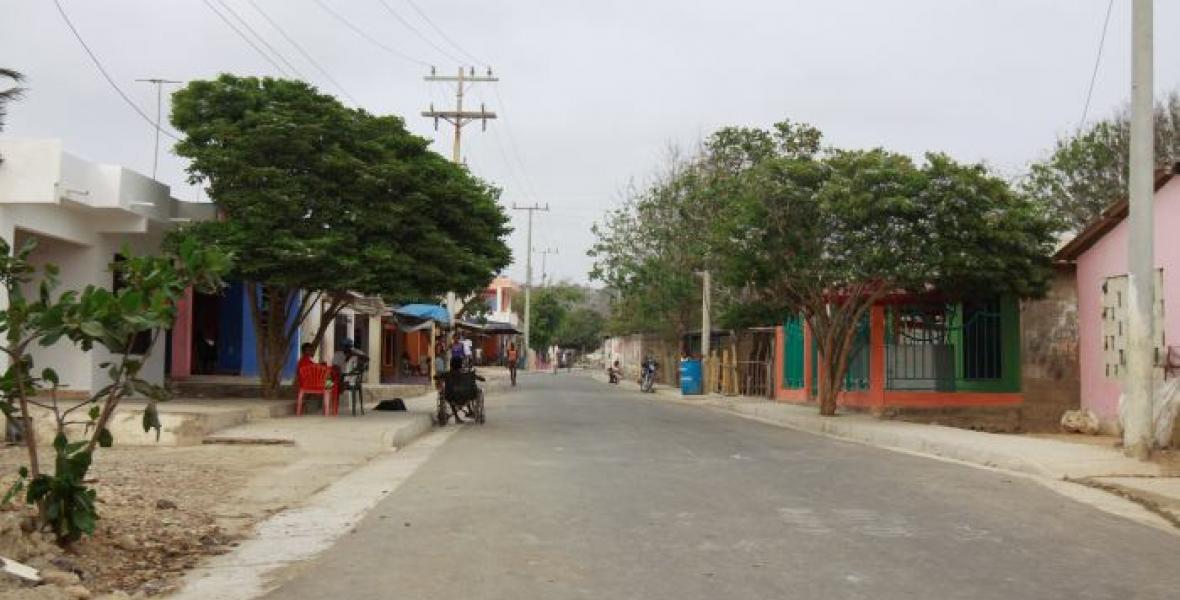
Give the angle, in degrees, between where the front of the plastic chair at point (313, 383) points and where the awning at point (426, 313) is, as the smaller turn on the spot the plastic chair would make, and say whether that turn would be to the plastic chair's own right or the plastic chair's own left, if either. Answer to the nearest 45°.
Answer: approximately 45° to the plastic chair's own left

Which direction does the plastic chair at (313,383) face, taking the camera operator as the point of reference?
facing away from the viewer and to the right of the viewer

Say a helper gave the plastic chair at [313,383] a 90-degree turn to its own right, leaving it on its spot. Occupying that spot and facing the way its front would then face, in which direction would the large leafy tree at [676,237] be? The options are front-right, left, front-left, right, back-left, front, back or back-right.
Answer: left

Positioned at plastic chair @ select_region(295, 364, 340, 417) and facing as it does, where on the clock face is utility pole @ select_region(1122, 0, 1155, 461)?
The utility pole is roughly at 3 o'clock from the plastic chair.

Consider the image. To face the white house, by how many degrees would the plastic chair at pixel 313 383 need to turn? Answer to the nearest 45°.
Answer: approximately 135° to its left

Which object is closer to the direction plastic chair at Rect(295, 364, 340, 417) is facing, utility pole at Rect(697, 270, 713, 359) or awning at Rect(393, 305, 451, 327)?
the utility pole

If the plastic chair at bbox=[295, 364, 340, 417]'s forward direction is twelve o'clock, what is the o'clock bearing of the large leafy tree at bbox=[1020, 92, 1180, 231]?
The large leafy tree is roughly at 1 o'clock from the plastic chair.

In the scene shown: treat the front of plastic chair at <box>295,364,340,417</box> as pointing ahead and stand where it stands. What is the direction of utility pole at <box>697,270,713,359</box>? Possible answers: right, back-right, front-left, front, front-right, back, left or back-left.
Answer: front

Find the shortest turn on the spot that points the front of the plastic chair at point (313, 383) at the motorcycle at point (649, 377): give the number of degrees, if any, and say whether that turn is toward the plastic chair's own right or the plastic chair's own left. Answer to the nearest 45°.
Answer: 0° — it already faces it

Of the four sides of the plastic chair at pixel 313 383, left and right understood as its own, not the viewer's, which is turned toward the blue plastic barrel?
front
